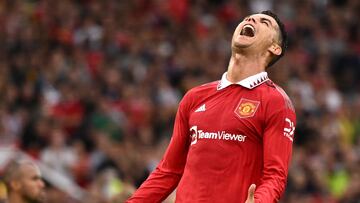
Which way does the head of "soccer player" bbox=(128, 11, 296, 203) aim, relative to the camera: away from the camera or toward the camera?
toward the camera

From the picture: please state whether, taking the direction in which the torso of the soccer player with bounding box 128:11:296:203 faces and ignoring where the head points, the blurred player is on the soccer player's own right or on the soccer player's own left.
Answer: on the soccer player's own right
